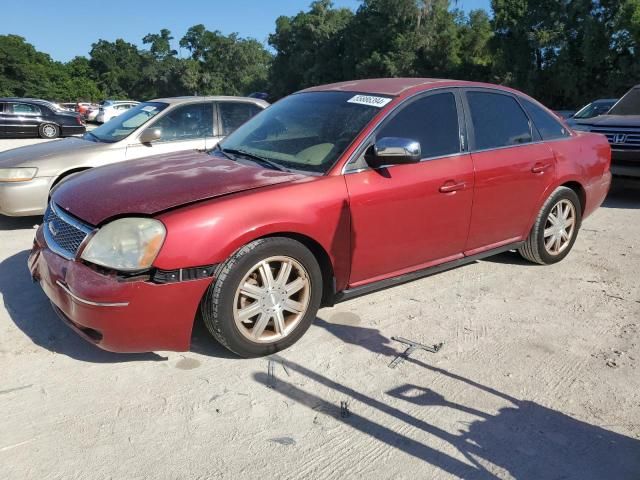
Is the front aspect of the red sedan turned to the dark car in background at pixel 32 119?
no

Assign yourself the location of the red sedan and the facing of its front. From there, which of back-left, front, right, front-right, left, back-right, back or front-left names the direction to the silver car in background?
right

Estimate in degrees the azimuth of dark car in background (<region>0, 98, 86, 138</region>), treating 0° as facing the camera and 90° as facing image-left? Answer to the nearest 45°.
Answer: approximately 90°

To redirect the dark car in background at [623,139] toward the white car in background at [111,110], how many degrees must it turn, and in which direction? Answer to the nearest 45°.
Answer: approximately 90° to its right

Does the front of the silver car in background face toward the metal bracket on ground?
no

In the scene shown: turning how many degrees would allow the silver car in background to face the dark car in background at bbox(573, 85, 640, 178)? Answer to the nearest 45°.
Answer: approximately 135° to its left

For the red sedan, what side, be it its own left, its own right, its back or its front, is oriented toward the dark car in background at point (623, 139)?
back

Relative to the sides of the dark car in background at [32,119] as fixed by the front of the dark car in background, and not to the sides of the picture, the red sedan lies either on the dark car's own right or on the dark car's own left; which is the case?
on the dark car's own left

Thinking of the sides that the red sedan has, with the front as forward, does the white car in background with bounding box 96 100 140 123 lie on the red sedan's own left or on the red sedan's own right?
on the red sedan's own right

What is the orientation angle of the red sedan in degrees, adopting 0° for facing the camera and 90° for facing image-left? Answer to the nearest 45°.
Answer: approximately 45°

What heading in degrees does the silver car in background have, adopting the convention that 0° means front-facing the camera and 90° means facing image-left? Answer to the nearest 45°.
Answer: approximately 45°

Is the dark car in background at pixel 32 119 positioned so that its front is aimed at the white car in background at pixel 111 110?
no

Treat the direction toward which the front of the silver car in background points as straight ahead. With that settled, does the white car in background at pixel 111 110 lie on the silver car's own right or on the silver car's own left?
on the silver car's own right

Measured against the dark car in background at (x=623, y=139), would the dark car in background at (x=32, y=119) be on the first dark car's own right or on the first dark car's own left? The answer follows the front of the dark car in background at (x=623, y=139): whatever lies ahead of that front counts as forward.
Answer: on the first dark car's own right
